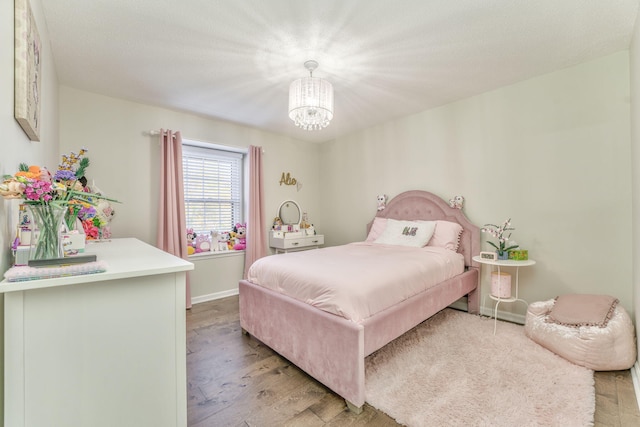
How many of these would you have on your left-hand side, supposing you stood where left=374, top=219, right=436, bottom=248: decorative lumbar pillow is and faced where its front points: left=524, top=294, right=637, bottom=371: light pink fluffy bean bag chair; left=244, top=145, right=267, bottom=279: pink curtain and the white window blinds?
1

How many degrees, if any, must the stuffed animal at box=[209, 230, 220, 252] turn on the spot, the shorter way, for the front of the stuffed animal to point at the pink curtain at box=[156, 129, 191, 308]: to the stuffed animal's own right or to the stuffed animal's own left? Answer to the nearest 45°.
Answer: approximately 45° to the stuffed animal's own right

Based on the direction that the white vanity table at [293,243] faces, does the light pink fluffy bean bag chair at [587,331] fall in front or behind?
in front

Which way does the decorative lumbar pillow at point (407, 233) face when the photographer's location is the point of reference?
facing the viewer and to the left of the viewer

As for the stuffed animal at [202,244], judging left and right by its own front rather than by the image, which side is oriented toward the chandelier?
front

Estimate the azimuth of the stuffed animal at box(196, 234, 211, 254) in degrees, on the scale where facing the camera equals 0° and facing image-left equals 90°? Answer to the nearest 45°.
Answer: approximately 0°

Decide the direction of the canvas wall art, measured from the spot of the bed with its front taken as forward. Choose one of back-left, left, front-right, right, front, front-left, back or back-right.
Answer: front

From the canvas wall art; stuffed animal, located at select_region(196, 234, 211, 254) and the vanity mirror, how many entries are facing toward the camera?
2

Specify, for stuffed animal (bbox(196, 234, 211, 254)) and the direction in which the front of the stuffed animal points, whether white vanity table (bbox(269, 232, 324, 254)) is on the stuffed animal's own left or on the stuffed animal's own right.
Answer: on the stuffed animal's own left

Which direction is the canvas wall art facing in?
to the viewer's right

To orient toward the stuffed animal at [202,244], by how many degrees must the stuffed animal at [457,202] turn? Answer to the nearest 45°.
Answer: approximately 45° to its right

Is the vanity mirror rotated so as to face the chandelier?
yes

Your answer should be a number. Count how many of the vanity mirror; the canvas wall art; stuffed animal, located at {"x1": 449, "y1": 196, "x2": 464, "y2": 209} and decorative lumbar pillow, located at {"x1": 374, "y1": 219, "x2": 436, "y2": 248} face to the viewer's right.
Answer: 1

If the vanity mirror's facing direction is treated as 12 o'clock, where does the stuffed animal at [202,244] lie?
The stuffed animal is roughly at 2 o'clock from the vanity mirror.

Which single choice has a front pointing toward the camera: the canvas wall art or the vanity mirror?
the vanity mirror

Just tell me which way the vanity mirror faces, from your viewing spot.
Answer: facing the viewer

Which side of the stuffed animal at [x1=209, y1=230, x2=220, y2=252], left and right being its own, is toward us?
front

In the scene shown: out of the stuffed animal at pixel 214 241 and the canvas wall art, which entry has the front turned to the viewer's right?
the canvas wall art

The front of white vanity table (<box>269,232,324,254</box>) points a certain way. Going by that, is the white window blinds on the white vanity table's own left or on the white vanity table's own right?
on the white vanity table's own right
